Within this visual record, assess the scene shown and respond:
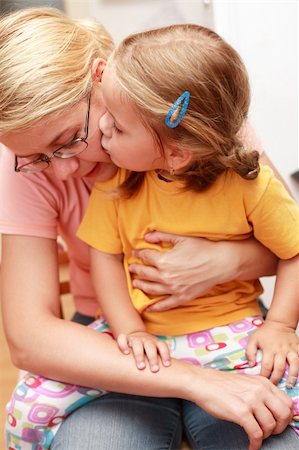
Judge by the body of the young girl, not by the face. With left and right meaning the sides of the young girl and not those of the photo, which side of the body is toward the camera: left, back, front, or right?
front

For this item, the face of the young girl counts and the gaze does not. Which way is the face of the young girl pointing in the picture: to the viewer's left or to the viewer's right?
to the viewer's left
